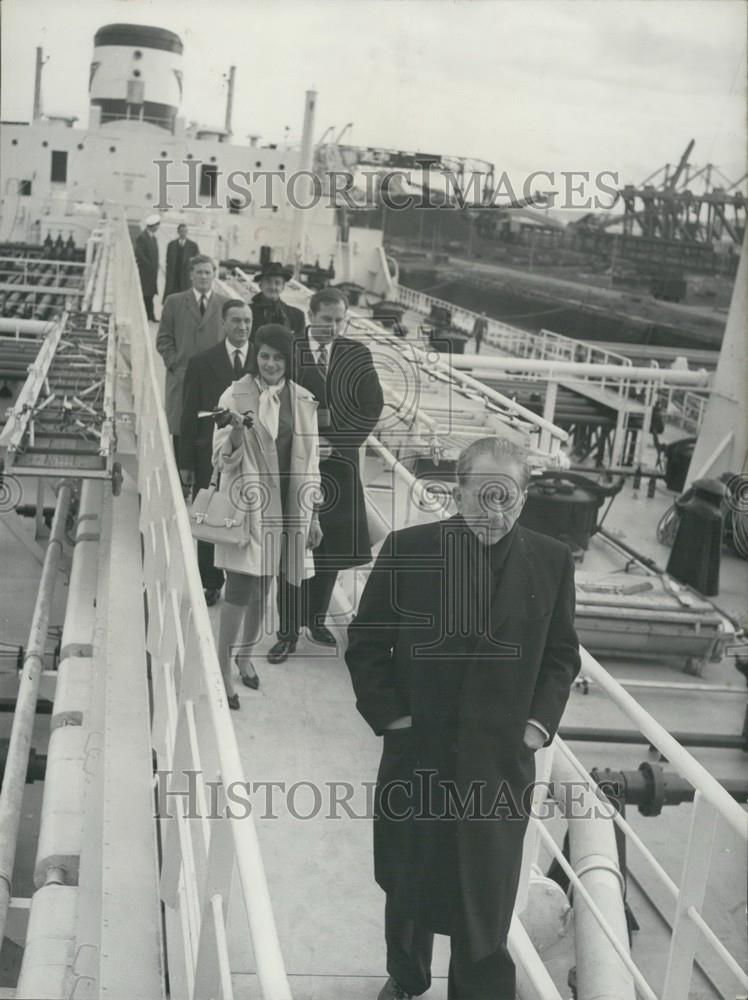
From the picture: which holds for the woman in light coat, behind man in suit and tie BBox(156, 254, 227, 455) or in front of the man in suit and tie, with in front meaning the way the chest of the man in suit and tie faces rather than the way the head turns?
in front

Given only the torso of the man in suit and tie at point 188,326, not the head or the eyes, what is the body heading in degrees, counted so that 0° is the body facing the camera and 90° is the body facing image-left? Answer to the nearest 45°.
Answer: approximately 0°

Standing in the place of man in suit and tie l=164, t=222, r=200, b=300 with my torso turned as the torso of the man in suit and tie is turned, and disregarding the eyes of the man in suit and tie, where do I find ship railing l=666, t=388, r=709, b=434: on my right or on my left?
on my left

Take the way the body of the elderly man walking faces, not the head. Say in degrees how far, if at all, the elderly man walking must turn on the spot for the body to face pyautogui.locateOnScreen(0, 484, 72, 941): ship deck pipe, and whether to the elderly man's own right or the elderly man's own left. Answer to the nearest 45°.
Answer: approximately 135° to the elderly man's own right

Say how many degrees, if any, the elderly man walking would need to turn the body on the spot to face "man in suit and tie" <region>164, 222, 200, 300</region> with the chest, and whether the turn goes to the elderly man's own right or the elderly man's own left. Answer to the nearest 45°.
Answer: approximately 180°

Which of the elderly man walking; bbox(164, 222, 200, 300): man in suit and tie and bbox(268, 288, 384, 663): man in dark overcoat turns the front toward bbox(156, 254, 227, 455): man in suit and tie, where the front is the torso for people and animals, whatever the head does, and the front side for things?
bbox(164, 222, 200, 300): man in suit and tie

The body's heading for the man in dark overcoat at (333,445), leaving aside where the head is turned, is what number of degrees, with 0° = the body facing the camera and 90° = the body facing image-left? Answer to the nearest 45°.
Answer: approximately 45°

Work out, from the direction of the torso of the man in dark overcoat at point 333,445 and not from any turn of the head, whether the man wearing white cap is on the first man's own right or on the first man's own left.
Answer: on the first man's own right

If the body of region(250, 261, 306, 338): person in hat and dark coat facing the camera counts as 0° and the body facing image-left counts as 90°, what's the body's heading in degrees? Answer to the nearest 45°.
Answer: approximately 0°
